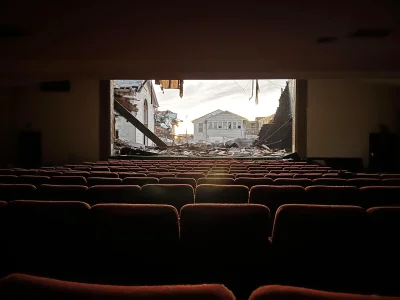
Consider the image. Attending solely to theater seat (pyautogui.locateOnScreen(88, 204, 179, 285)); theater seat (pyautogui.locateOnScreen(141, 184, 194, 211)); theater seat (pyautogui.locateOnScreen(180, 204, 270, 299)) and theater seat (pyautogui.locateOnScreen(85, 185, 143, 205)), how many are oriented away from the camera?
4

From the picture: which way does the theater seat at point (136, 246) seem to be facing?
away from the camera

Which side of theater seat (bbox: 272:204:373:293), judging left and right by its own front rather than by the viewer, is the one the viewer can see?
back

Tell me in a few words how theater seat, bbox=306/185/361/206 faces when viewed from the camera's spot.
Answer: facing away from the viewer

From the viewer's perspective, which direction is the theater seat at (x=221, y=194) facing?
away from the camera

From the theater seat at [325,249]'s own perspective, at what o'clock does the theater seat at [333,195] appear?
the theater seat at [333,195] is roughly at 12 o'clock from the theater seat at [325,249].

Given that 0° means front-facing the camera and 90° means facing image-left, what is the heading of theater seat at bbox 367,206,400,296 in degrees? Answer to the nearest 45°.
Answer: approximately 180°

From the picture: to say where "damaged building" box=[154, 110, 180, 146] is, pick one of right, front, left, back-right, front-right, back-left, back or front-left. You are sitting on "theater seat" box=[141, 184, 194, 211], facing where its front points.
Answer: front

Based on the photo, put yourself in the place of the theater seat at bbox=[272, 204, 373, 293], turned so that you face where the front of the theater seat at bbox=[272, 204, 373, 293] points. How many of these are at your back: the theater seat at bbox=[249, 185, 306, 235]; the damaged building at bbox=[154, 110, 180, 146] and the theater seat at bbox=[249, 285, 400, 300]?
1

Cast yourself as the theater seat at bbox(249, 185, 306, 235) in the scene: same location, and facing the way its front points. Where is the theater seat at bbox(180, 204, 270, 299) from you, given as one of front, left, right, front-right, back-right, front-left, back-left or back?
back

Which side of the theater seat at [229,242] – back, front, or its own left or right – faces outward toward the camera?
back

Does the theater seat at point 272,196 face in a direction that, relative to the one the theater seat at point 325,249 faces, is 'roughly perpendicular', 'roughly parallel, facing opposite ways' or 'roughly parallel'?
roughly parallel

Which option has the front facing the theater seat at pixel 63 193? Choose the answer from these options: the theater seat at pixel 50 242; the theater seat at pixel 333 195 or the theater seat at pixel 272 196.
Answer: the theater seat at pixel 50 242

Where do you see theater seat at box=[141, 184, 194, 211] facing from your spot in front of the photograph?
facing away from the viewer

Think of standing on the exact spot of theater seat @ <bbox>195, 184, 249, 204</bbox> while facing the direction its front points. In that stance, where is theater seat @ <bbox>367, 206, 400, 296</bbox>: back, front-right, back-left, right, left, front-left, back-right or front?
back-right

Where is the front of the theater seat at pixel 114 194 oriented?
away from the camera

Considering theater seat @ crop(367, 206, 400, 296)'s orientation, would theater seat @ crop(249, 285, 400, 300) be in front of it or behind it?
behind
